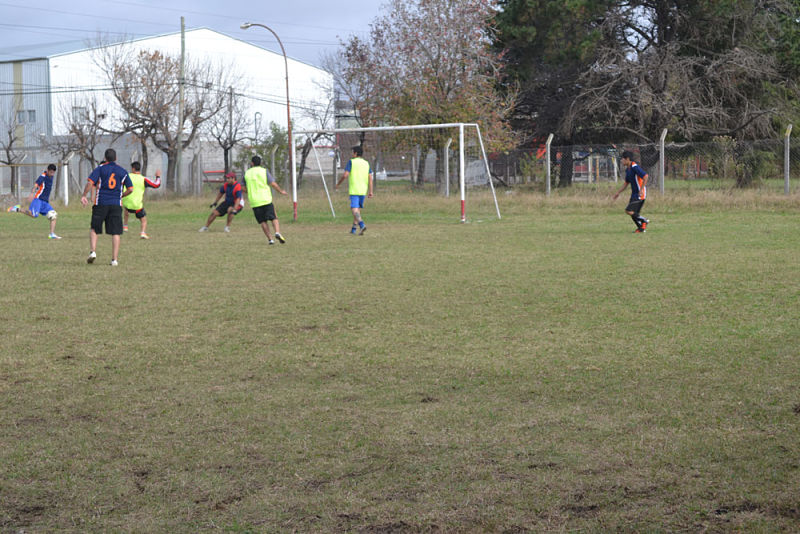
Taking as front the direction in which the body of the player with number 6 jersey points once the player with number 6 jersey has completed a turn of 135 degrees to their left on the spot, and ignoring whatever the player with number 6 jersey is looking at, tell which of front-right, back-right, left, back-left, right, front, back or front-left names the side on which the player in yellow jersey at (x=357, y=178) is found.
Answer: back

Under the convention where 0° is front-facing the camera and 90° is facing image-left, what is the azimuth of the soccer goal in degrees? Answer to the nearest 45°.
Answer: approximately 45°

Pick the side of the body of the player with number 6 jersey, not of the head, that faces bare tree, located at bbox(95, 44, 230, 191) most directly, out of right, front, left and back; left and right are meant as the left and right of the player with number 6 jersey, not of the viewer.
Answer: front

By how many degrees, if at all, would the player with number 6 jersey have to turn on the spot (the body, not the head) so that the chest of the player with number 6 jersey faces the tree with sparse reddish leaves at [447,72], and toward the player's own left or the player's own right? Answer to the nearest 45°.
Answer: approximately 45° to the player's own right

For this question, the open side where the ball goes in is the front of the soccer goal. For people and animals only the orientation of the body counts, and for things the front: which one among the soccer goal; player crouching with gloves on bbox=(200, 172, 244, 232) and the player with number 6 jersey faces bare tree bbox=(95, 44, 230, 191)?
the player with number 6 jersey

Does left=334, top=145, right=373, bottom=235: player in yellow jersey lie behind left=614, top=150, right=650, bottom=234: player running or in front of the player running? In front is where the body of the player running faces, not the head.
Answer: in front

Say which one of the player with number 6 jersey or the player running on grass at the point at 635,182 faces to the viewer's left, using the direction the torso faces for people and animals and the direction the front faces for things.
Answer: the player running on grass

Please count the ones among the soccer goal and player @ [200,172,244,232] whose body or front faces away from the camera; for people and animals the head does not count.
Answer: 0

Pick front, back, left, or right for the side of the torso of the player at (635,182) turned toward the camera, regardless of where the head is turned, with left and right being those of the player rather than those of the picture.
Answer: left

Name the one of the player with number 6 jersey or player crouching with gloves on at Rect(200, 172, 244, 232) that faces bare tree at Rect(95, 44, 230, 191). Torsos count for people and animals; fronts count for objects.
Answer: the player with number 6 jersey

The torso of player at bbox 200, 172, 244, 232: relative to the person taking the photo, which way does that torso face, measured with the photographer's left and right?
facing the viewer and to the left of the viewer

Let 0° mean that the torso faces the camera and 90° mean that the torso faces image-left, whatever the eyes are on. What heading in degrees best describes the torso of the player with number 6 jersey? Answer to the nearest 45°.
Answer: approximately 180°

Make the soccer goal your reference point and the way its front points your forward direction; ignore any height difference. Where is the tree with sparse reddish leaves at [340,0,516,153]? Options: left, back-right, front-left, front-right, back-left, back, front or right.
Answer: back-right

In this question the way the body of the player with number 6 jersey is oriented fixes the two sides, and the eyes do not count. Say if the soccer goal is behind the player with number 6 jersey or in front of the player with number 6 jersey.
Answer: in front
